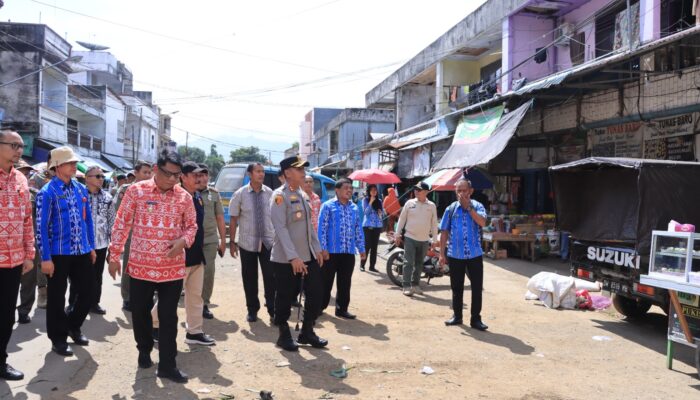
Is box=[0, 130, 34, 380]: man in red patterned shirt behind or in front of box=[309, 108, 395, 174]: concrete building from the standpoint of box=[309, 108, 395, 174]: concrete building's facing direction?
in front

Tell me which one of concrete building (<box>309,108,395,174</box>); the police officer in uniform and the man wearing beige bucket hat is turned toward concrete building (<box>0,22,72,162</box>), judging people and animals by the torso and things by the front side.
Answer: concrete building (<box>309,108,395,174</box>)

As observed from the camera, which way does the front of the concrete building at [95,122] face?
facing the viewer and to the right of the viewer

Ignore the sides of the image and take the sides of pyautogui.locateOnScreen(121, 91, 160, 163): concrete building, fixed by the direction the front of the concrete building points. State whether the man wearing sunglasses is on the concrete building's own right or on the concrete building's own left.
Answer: on the concrete building's own right

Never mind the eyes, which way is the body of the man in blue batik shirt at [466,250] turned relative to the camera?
toward the camera

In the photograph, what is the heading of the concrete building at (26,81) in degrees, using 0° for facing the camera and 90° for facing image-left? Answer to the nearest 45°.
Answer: approximately 315°

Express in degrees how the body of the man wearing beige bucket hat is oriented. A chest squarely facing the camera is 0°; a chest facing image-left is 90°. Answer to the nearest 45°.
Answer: approximately 315°

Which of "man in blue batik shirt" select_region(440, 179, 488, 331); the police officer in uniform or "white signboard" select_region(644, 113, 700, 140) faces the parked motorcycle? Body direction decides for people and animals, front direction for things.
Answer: the white signboard

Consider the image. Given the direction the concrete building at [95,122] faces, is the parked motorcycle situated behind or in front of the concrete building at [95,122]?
in front

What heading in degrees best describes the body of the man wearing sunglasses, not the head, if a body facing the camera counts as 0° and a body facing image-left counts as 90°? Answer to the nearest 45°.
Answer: approximately 315°

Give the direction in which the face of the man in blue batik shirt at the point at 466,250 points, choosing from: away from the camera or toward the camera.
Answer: toward the camera

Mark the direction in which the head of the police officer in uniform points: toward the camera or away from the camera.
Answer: toward the camera

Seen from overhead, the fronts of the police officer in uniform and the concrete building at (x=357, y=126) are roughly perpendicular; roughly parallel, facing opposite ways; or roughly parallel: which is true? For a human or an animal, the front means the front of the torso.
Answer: roughly perpendicular

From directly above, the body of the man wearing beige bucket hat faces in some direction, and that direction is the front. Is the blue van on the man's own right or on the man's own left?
on the man's own left

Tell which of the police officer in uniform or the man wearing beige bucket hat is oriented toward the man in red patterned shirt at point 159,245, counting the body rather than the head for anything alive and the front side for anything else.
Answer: the man wearing beige bucket hat

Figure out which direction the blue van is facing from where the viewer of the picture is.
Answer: facing the viewer and to the left of the viewer

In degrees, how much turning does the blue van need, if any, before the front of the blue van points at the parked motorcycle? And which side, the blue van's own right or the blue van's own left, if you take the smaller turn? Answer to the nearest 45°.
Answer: approximately 90° to the blue van's own left

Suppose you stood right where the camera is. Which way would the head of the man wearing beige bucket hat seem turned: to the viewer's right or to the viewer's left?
to the viewer's right
